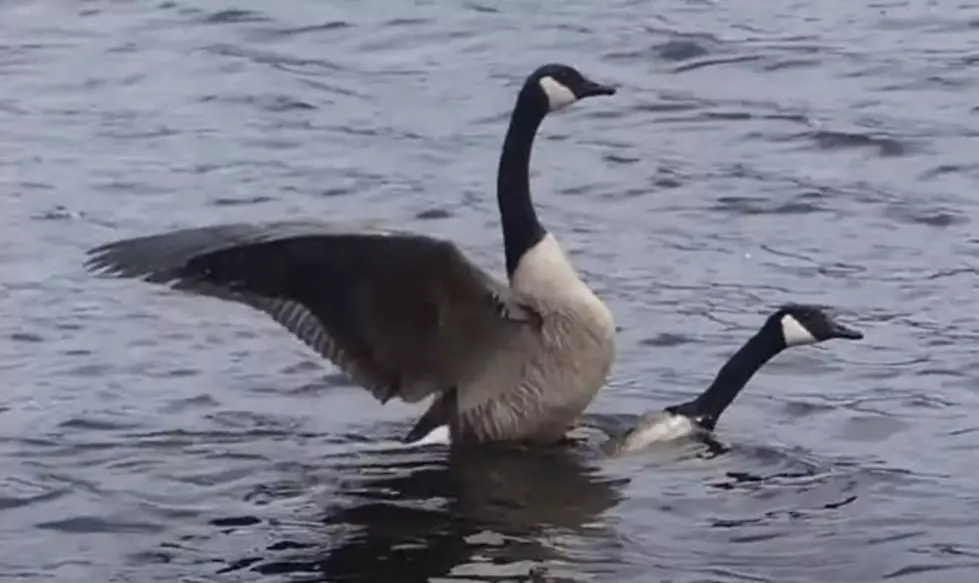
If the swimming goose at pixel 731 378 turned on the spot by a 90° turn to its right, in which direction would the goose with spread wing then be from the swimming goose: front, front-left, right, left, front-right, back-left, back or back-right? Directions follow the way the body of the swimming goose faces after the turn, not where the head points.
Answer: right

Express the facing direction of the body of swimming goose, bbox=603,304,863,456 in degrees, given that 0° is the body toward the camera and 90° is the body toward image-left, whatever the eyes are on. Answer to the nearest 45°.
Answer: approximately 270°
